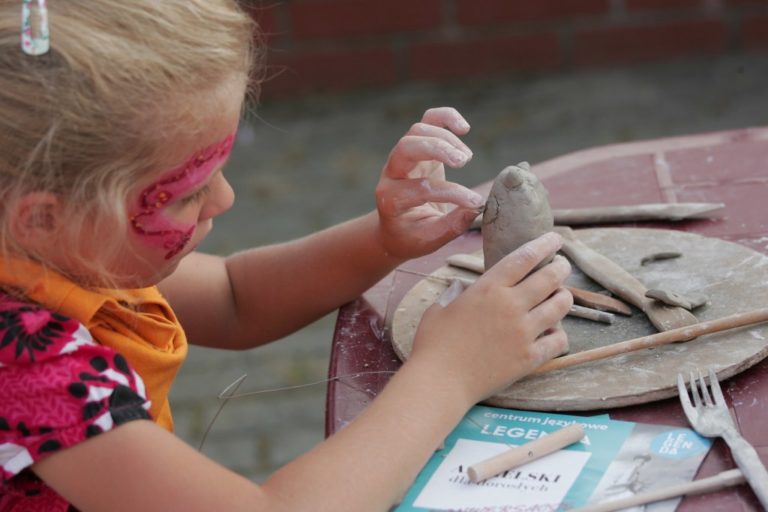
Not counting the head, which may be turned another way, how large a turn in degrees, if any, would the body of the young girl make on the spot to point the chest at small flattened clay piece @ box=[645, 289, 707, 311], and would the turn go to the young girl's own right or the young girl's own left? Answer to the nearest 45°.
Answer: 0° — they already face it

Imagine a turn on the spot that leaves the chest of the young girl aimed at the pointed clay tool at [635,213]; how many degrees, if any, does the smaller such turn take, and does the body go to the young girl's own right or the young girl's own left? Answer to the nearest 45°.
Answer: approximately 45° to the young girl's own left

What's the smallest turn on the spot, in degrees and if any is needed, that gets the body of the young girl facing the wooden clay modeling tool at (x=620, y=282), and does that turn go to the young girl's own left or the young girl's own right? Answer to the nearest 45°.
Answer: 0° — they already face it

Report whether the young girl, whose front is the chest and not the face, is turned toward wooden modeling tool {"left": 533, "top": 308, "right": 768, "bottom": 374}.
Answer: yes

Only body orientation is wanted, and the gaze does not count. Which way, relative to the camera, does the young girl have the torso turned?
to the viewer's right

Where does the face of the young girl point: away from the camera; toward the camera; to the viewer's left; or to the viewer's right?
to the viewer's right
